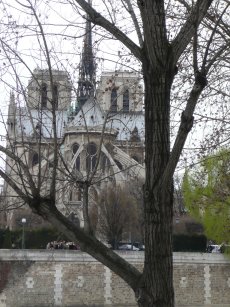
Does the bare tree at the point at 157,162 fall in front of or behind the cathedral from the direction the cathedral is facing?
behind

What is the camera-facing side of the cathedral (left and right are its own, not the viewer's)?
back
